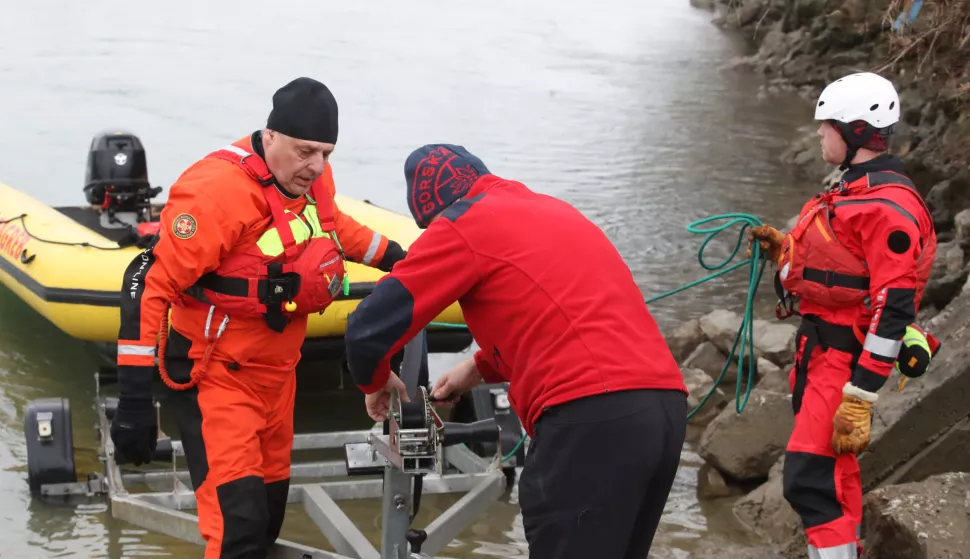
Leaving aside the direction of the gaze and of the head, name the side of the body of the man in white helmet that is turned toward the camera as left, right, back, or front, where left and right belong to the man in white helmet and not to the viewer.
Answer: left

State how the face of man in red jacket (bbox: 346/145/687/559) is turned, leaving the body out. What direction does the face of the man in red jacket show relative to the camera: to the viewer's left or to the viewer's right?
to the viewer's left

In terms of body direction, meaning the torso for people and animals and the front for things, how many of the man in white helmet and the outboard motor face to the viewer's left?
1

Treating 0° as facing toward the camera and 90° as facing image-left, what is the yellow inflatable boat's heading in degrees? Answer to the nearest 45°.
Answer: approximately 315°

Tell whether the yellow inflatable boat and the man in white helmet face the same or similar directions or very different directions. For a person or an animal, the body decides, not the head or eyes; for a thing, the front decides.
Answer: very different directions

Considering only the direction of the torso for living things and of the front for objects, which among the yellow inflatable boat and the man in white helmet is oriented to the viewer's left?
the man in white helmet

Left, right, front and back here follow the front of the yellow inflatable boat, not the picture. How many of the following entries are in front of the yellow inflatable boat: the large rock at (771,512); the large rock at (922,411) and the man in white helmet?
3
